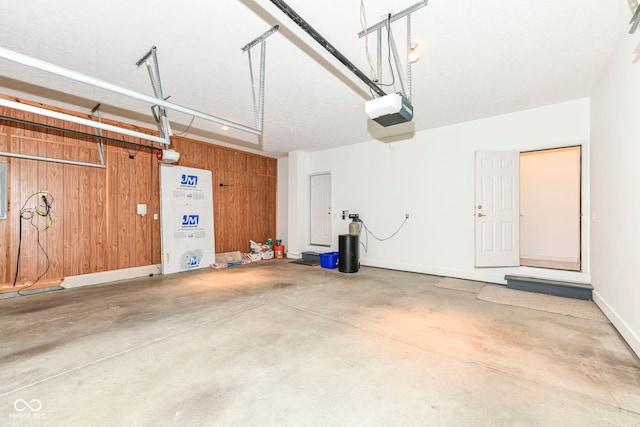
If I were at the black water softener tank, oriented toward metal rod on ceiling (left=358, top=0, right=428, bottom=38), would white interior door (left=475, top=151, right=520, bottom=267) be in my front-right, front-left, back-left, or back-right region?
front-left

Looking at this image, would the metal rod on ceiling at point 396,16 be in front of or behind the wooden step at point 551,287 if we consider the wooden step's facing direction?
in front

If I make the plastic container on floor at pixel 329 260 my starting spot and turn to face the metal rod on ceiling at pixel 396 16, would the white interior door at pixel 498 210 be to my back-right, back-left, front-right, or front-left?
front-left

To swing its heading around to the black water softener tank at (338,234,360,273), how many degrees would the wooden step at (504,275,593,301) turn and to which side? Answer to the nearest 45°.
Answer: approximately 45° to its right

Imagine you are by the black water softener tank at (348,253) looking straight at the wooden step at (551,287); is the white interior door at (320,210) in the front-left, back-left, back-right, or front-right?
back-left

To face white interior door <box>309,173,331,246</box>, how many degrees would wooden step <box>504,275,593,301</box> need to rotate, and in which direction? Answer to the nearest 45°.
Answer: approximately 45° to its right

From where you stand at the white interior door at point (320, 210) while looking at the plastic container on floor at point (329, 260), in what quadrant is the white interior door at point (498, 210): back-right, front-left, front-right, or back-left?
front-left

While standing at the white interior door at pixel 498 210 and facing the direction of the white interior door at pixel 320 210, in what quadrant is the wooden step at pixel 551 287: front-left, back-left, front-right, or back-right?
back-left

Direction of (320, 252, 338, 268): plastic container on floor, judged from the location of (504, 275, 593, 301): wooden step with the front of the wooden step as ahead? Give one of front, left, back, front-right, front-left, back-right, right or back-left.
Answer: front-right

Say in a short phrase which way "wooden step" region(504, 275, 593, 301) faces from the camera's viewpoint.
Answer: facing the viewer and to the left of the viewer
